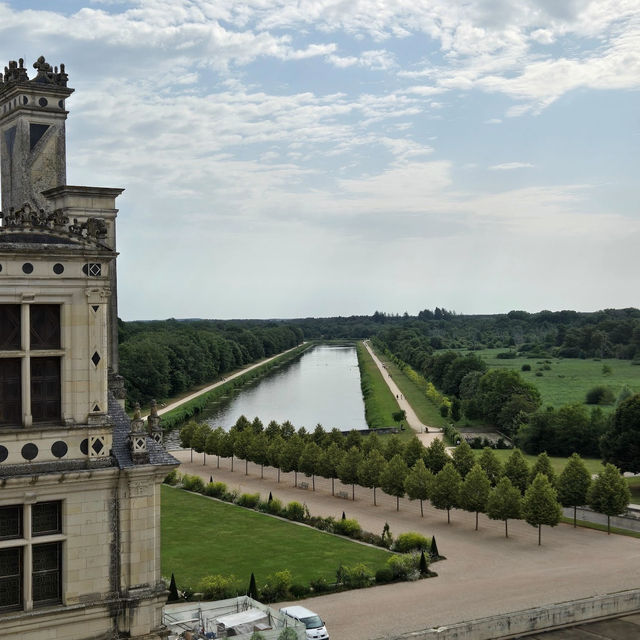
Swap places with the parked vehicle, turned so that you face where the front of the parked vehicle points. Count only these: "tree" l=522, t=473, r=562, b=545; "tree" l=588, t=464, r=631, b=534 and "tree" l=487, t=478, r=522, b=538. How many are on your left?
3

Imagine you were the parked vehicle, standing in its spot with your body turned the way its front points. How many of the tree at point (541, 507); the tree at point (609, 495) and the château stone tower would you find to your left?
2

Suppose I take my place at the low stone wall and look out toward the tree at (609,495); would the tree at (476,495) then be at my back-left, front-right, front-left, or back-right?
front-left

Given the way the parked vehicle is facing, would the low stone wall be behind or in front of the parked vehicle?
in front

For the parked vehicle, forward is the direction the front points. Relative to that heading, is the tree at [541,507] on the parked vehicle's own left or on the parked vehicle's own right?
on the parked vehicle's own left

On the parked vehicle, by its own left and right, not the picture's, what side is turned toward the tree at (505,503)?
left

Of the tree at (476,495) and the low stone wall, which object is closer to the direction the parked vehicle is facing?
the low stone wall

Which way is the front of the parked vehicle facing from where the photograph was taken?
facing the viewer and to the right of the viewer

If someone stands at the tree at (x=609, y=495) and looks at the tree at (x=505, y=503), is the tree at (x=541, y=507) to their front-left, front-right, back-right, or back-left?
front-left

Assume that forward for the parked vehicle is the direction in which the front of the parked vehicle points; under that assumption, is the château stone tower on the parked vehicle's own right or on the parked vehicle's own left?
on the parked vehicle's own right

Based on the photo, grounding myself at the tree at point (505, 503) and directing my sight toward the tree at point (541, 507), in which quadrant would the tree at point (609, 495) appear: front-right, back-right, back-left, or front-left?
front-left

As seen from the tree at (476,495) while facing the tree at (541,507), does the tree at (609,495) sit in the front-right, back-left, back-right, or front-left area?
front-left

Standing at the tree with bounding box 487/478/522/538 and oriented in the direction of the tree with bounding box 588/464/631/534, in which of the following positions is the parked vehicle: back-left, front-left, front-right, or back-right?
back-right
